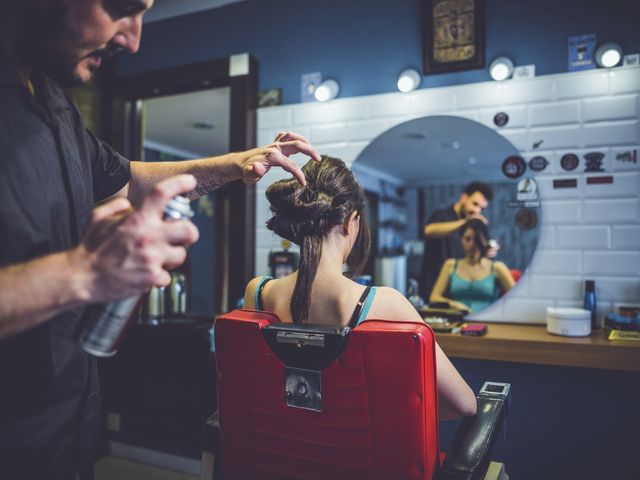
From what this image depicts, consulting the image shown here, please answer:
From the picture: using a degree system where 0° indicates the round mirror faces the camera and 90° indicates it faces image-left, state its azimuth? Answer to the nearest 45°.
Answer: approximately 0°

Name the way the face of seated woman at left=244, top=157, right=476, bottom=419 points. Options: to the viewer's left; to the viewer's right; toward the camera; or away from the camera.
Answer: away from the camera

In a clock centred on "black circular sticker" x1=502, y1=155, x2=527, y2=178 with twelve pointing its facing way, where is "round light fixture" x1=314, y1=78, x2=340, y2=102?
The round light fixture is roughly at 3 o'clock from the black circular sticker.

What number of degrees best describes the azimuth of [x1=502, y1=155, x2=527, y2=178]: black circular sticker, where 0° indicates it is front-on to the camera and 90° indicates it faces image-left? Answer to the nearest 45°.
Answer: approximately 0°

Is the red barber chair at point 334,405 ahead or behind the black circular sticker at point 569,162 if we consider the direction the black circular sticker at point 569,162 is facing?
ahead

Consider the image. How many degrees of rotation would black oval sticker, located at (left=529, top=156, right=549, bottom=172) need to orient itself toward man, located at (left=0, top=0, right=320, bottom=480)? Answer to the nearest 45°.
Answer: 0° — it already faces them

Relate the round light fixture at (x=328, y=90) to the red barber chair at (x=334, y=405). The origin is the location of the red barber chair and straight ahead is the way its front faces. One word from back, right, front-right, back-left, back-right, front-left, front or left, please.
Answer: front-left

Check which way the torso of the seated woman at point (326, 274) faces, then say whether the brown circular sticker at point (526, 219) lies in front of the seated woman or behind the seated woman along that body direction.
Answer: in front

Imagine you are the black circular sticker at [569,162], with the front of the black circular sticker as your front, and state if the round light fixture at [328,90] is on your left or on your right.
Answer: on your right
